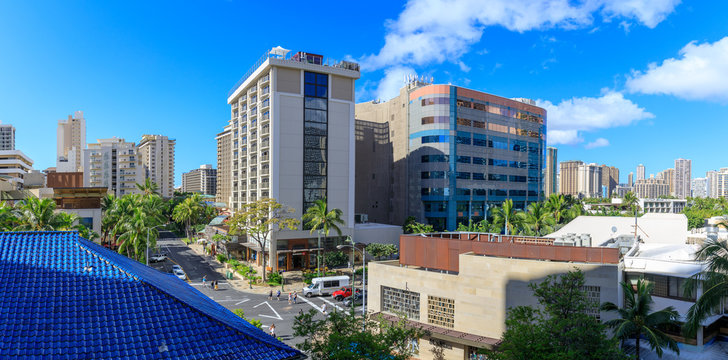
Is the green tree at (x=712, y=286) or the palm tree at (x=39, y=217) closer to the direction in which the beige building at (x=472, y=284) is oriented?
the palm tree

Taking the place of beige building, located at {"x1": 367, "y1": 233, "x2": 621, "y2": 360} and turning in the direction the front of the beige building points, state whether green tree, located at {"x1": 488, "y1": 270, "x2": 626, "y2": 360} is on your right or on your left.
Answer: on your left

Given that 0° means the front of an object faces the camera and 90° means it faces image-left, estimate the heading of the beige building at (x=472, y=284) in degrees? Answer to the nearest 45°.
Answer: approximately 45°

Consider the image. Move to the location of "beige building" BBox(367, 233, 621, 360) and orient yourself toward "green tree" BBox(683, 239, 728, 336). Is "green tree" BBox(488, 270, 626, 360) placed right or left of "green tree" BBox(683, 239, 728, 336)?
right

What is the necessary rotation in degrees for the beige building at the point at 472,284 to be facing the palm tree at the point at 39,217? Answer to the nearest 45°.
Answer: approximately 45° to its right

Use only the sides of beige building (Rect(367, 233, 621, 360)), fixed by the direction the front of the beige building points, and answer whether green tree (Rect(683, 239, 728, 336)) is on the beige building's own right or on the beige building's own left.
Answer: on the beige building's own left

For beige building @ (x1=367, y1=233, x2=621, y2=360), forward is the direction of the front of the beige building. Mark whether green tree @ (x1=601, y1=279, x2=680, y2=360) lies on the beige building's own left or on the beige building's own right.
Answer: on the beige building's own left
